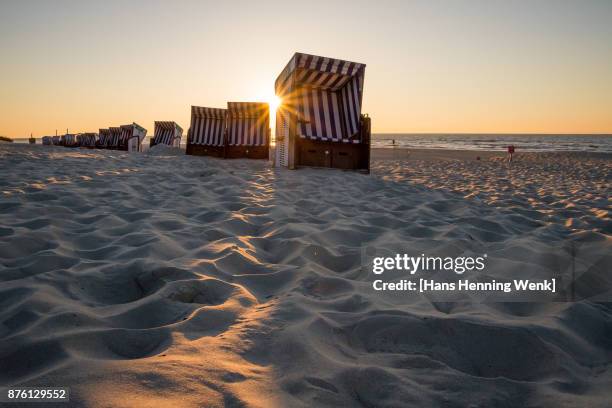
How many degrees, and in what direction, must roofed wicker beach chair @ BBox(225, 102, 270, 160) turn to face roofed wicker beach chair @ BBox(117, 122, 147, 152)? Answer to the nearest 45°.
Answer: approximately 135° to its right

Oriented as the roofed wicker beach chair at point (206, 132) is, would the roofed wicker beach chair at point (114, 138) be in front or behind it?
behind

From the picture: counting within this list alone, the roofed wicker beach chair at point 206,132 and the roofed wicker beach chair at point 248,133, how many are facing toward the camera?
2

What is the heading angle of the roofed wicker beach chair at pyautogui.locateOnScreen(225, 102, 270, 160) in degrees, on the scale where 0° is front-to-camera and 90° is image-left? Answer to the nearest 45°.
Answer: approximately 0°
